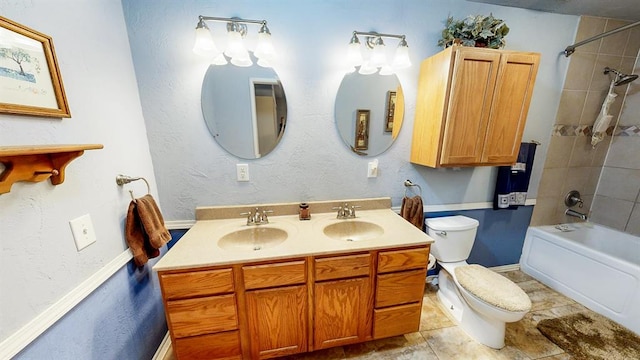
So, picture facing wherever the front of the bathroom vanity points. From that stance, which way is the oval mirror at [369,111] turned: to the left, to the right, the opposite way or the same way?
the same way

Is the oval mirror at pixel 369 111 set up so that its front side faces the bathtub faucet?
no

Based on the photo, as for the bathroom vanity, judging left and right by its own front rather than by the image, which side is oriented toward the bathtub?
left

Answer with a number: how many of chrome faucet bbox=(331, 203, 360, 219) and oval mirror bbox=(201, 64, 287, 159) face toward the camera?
2

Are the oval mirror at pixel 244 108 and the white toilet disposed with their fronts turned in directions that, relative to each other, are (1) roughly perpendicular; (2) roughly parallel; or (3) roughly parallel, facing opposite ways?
roughly parallel

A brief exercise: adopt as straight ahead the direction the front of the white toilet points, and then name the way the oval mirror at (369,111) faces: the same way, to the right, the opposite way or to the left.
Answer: the same way

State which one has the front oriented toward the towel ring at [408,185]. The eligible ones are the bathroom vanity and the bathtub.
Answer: the bathtub

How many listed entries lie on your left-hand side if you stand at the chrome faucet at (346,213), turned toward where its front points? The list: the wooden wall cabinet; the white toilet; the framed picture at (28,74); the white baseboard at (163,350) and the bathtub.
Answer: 3

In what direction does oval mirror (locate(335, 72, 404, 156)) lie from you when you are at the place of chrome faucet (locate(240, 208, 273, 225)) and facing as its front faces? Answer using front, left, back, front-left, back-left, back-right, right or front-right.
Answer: left

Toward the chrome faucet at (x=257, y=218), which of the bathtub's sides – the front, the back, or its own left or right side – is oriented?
front

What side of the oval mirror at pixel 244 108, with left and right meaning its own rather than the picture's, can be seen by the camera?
front

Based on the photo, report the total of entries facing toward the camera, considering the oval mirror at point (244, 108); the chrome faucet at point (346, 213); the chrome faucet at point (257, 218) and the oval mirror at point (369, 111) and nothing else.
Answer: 4

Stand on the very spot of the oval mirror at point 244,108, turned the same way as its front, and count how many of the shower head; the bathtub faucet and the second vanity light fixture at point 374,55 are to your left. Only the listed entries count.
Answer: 3

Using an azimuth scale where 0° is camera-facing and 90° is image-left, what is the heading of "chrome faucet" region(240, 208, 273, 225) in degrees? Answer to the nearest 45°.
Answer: approximately 0°

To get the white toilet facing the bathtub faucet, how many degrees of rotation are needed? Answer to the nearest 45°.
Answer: approximately 90° to its left

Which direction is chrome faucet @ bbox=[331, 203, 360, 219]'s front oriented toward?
toward the camera

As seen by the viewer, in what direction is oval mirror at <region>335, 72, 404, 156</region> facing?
toward the camera
